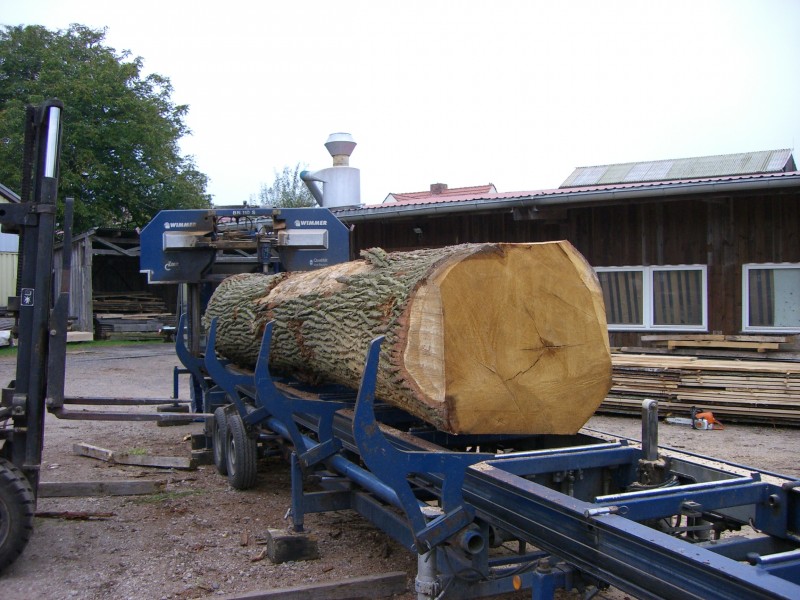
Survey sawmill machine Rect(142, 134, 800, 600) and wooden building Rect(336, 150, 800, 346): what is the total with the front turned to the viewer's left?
0

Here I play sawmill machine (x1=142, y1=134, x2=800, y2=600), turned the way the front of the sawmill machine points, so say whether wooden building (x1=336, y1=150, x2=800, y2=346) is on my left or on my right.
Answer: on my left

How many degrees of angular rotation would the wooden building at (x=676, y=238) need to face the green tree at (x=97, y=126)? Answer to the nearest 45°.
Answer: approximately 135° to its right

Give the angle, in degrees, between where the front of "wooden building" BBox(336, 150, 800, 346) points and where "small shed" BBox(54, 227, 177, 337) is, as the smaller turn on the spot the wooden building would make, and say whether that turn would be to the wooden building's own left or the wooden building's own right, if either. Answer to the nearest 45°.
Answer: approximately 135° to the wooden building's own right

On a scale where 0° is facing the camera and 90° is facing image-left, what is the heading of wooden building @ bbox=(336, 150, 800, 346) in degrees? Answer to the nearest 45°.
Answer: approximately 0°

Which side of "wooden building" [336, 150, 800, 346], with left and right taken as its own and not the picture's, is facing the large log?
front

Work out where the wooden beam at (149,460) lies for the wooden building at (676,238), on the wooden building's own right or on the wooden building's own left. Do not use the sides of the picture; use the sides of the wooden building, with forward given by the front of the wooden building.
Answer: on the wooden building's own right

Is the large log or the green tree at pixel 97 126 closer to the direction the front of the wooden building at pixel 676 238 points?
the large log

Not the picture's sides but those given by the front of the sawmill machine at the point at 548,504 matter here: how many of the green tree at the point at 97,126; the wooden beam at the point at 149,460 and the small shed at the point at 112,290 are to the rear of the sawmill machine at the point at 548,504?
3

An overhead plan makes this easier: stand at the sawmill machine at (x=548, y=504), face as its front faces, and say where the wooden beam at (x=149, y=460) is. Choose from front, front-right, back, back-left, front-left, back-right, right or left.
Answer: back

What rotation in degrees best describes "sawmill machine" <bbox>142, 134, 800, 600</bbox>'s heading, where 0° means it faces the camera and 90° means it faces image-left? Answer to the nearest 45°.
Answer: approximately 315°
